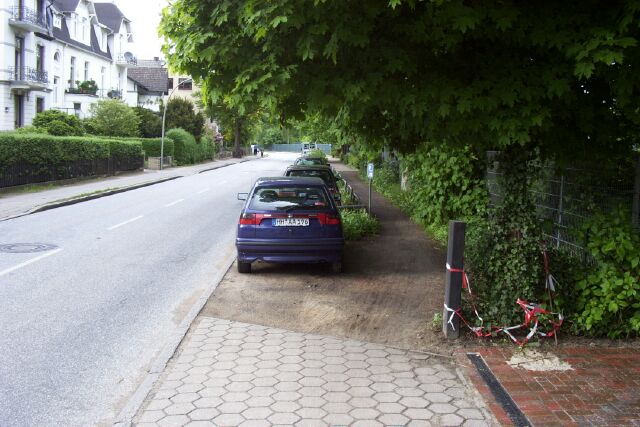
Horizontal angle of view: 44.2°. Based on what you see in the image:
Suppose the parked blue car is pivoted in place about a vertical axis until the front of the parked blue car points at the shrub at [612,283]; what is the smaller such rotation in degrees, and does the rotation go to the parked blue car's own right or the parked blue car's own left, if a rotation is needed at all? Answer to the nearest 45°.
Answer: approximately 135° to the parked blue car's own right

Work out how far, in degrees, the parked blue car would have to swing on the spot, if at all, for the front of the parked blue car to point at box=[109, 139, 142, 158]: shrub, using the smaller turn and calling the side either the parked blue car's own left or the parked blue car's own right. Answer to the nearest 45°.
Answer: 0° — it already faces it

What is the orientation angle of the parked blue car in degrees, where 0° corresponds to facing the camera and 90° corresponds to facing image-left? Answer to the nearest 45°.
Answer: approximately 180°

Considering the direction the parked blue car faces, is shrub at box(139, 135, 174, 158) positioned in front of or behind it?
in front

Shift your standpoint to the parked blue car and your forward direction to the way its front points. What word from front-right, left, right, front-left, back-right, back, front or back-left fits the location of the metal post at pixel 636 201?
back-right

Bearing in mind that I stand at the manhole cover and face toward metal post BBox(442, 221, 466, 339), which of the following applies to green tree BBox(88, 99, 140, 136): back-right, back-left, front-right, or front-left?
back-left

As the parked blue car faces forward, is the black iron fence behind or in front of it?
in front

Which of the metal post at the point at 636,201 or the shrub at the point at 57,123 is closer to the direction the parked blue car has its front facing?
the shrub

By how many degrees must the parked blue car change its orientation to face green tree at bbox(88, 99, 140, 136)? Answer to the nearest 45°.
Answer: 0° — it already faces it
